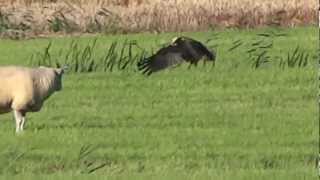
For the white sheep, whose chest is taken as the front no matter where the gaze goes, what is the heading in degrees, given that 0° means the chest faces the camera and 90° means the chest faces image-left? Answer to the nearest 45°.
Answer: approximately 270°

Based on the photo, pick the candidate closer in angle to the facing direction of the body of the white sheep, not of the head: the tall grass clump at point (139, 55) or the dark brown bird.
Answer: the dark brown bird

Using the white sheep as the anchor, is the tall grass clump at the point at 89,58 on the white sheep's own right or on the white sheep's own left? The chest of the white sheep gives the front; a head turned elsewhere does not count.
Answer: on the white sheep's own left

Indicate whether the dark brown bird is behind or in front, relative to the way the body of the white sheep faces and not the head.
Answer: in front

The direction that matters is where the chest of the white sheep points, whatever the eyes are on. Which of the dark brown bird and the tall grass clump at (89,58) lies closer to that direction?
the dark brown bird
